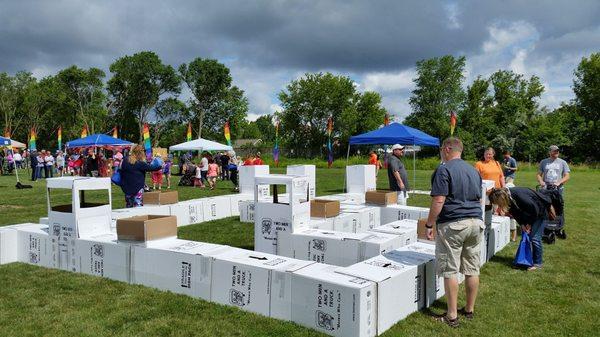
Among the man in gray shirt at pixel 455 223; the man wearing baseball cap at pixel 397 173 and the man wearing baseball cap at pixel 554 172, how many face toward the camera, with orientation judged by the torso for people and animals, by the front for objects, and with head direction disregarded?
1

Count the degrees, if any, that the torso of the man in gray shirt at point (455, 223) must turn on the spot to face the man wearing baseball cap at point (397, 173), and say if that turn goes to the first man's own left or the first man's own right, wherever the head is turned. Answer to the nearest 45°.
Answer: approximately 45° to the first man's own right

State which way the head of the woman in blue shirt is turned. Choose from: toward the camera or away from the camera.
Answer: away from the camera

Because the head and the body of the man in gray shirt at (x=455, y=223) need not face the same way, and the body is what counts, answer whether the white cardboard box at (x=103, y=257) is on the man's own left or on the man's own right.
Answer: on the man's own left

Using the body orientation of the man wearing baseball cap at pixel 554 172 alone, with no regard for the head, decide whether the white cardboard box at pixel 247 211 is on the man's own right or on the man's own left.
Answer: on the man's own right

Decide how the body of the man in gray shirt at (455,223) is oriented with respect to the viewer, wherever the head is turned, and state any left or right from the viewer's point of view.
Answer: facing away from the viewer and to the left of the viewer

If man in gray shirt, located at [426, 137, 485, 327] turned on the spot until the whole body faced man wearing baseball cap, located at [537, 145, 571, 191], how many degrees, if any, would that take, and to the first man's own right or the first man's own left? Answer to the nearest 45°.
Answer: approximately 45° to the first man's own right
